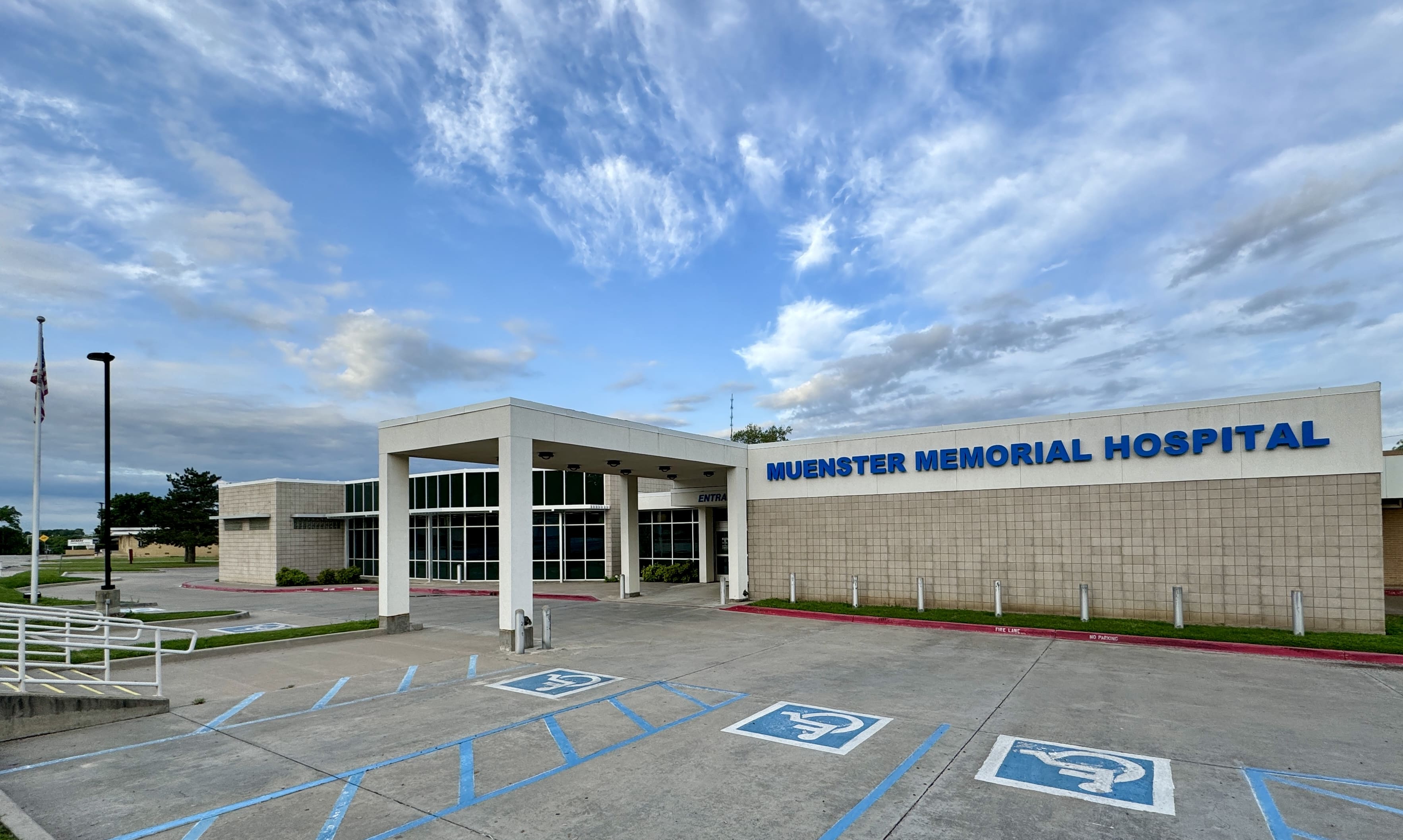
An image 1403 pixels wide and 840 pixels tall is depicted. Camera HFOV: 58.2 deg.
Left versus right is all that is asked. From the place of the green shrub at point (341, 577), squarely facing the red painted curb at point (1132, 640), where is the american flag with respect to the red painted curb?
right

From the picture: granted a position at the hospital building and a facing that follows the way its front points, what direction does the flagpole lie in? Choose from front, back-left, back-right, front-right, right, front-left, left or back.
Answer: front-right

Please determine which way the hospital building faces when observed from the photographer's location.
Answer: facing the viewer and to the left of the viewer

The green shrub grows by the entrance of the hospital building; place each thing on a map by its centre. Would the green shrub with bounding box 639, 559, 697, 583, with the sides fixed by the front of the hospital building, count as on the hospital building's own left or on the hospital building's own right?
on the hospital building's own right

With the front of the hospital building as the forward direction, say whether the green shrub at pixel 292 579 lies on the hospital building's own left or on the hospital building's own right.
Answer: on the hospital building's own right

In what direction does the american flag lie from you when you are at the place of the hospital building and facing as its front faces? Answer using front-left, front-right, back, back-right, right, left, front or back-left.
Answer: front-right
